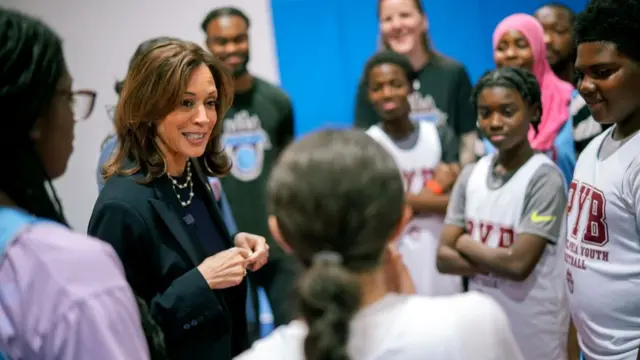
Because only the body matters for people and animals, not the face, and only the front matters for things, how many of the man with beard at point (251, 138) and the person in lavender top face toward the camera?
1

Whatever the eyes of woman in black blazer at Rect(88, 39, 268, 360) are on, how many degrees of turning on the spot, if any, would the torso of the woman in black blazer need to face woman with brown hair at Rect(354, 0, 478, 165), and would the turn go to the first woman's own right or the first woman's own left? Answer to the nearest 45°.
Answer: approximately 90° to the first woman's own left

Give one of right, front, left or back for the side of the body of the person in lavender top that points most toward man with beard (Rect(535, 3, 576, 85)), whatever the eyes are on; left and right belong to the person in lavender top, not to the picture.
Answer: front

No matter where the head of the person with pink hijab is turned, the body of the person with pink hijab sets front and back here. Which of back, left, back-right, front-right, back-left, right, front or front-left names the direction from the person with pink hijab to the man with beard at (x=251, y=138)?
front-right

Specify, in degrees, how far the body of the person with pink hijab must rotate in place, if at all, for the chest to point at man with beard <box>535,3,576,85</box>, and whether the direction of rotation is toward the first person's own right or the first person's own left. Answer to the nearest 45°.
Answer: approximately 135° to the first person's own right

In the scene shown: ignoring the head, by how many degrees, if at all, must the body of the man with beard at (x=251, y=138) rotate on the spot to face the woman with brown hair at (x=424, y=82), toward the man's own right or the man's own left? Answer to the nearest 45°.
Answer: approximately 90° to the man's own left

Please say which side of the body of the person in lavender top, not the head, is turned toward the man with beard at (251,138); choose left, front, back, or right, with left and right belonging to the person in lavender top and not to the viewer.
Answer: front

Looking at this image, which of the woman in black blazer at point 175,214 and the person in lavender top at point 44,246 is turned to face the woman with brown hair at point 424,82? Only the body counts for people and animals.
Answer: the person in lavender top

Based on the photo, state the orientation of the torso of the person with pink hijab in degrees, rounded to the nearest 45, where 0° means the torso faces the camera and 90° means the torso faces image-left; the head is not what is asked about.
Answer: approximately 45°

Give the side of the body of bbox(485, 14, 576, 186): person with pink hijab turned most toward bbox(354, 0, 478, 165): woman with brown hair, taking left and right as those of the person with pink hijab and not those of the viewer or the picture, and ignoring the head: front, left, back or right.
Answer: right

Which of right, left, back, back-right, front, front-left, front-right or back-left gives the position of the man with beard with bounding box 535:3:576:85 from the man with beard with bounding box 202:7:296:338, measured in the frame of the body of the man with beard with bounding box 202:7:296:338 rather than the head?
left

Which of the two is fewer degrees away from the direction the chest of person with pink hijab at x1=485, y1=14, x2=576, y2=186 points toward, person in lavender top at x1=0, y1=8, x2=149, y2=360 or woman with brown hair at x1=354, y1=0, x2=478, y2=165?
the person in lavender top
